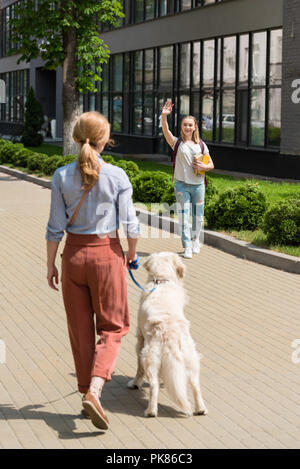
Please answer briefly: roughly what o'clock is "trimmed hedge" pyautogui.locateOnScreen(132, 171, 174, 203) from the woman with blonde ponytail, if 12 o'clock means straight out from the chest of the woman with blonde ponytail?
The trimmed hedge is roughly at 12 o'clock from the woman with blonde ponytail.

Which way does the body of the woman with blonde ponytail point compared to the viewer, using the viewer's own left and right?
facing away from the viewer

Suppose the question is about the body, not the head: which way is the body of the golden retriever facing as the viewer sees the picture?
away from the camera

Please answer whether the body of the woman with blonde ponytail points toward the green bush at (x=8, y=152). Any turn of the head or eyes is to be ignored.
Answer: yes

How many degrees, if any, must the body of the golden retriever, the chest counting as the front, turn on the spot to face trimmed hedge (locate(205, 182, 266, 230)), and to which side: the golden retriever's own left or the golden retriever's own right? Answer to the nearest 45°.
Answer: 0° — it already faces it

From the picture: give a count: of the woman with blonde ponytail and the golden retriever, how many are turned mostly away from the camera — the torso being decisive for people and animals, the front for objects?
2
